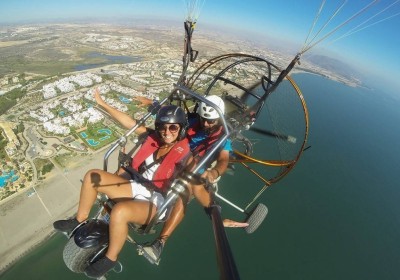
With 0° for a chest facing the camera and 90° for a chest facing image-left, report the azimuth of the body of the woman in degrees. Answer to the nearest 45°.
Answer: approximately 45°
